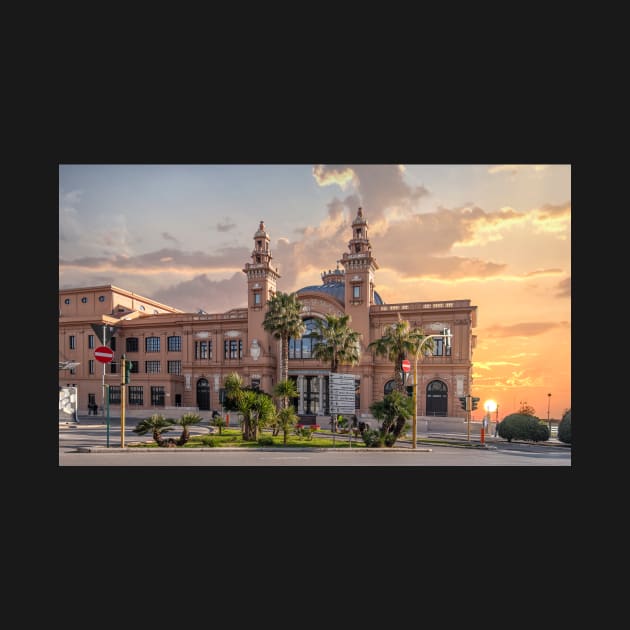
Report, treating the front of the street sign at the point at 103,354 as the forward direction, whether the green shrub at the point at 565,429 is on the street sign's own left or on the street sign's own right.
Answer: on the street sign's own left

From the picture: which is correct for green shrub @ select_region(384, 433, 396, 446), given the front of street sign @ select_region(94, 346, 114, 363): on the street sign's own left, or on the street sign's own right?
on the street sign's own left

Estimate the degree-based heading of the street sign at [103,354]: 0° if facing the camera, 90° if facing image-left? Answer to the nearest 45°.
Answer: approximately 0°
